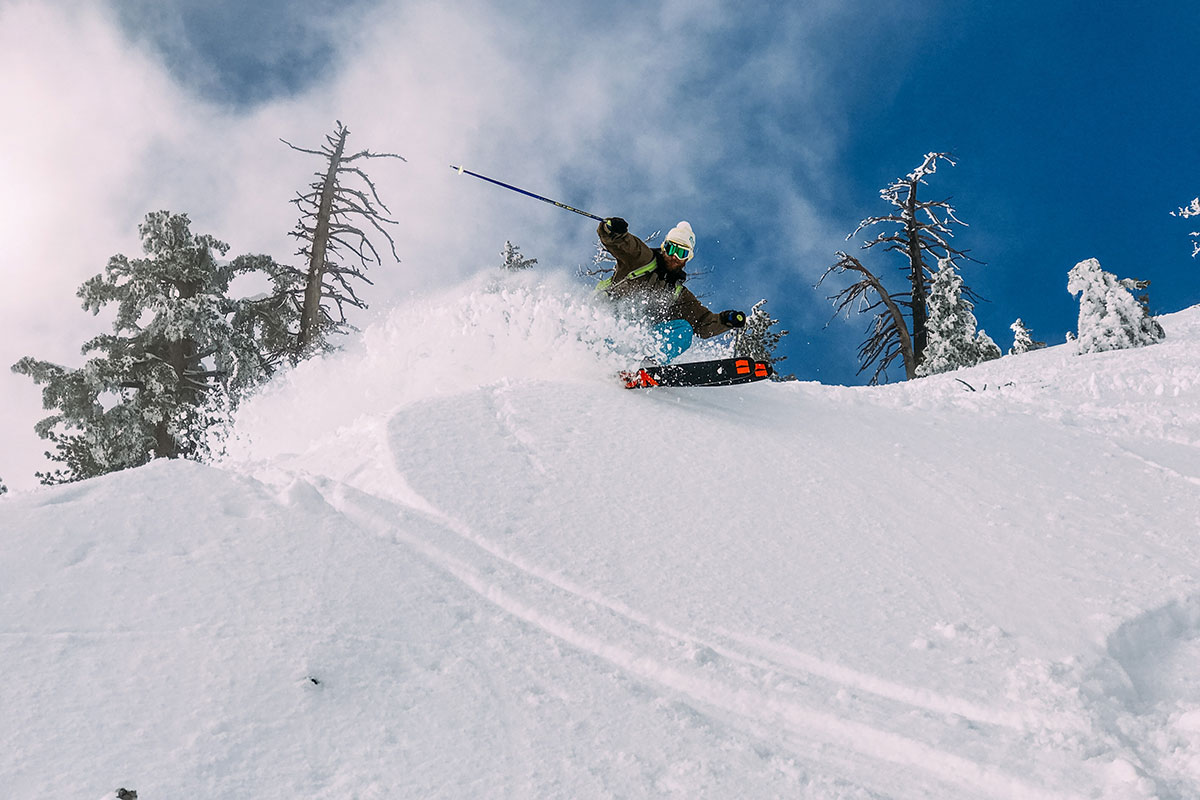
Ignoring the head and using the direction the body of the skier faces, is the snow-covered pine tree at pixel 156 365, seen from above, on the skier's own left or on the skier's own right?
on the skier's own right

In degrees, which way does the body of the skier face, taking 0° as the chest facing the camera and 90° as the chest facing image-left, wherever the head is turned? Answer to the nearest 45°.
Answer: approximately 0°

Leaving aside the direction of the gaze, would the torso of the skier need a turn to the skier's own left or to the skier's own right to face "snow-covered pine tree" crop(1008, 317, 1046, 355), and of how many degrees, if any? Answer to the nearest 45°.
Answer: approximately 135° to the skier's own left

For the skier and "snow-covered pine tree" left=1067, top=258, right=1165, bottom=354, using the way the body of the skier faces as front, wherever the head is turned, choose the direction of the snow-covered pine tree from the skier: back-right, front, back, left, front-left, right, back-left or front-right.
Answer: back-left
